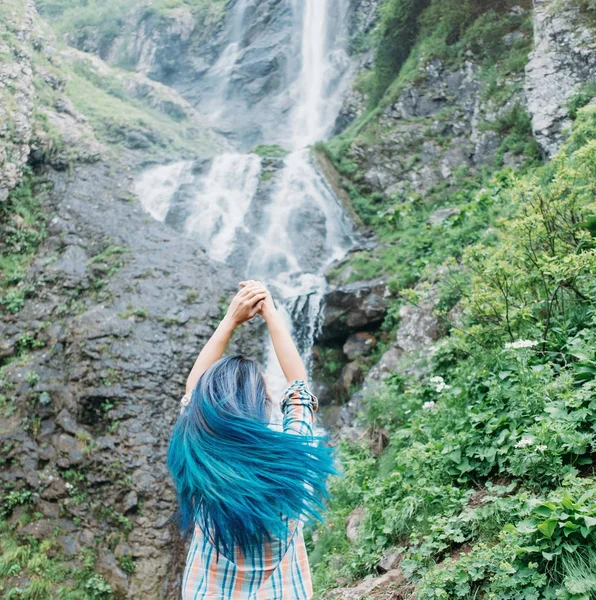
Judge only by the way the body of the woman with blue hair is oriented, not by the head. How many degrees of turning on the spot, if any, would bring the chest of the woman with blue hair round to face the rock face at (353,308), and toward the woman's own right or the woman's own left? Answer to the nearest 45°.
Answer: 0° — they already face it

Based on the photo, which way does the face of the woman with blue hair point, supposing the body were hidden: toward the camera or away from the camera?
away from the camera

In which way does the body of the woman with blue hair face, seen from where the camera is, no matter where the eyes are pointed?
away from the camera
